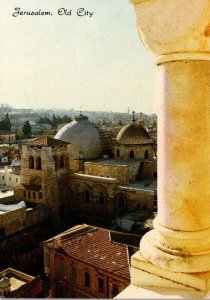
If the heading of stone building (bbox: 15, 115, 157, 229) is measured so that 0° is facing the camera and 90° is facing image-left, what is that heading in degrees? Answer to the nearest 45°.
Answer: approximately 45°

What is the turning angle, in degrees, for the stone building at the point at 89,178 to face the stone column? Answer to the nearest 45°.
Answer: approximately 45° to its left
